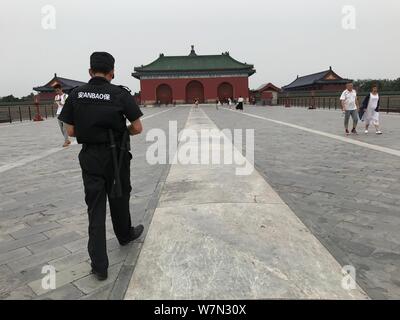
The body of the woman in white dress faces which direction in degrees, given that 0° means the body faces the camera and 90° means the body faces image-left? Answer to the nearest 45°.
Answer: approximately 315°

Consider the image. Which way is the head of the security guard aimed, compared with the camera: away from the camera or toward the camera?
away from the camera
